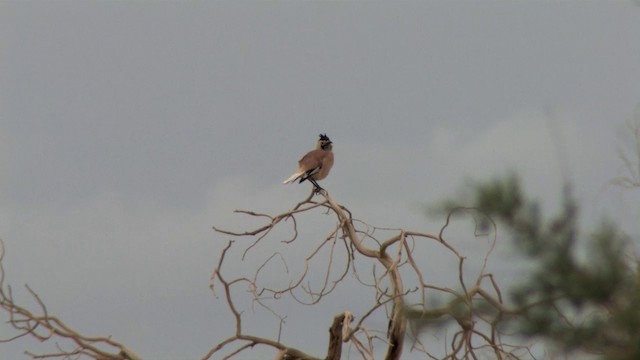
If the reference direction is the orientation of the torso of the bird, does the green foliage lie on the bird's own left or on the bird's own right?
on the bird's own right

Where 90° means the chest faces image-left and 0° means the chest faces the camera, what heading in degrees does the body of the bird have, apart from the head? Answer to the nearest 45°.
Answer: approximately 270°
